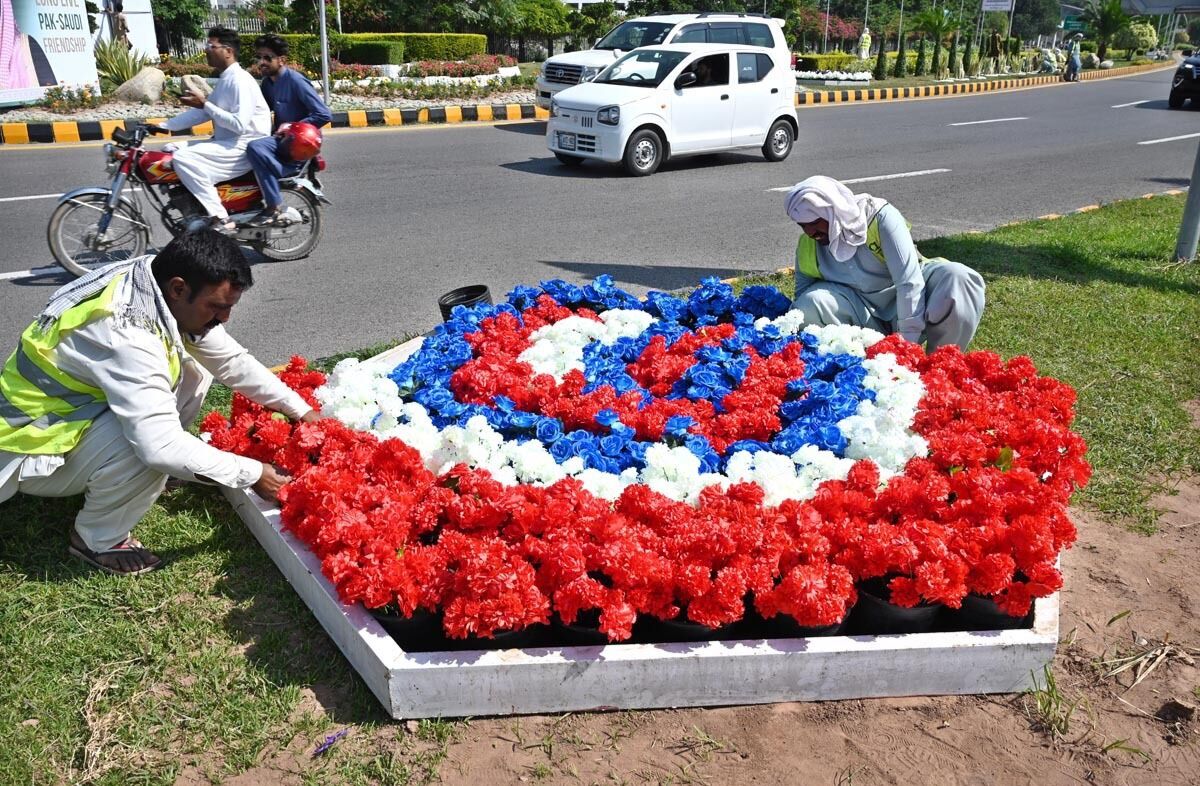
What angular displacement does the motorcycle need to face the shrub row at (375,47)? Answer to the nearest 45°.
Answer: approximately 90° to its right

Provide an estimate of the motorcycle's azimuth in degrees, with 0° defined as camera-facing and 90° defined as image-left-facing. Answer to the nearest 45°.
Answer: approximately 90°

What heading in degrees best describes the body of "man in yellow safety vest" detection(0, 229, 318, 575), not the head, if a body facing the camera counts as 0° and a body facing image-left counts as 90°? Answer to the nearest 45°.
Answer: approximately 270°

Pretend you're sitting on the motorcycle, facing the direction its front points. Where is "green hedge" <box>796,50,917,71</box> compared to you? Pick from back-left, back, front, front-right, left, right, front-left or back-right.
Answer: back-right

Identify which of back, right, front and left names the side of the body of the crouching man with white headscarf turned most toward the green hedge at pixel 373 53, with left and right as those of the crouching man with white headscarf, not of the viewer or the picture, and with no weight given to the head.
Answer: right

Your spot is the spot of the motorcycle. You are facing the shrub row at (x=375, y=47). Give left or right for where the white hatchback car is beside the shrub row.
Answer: right

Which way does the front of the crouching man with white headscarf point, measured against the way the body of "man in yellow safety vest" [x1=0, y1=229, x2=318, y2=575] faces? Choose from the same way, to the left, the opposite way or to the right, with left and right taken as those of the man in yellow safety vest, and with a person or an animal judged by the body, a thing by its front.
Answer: the opposite way

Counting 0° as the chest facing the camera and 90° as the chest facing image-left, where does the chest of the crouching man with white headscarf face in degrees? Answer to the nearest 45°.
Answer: approximately 45°

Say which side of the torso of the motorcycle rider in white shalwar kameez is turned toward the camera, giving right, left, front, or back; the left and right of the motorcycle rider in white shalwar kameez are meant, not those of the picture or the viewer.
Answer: left

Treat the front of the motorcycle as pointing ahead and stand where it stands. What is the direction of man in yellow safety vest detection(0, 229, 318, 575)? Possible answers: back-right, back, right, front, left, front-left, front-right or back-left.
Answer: left

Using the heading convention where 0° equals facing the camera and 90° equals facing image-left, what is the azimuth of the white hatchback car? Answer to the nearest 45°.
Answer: approximately 45°

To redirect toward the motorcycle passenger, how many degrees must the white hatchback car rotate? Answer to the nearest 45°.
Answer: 0° — it already faces them
